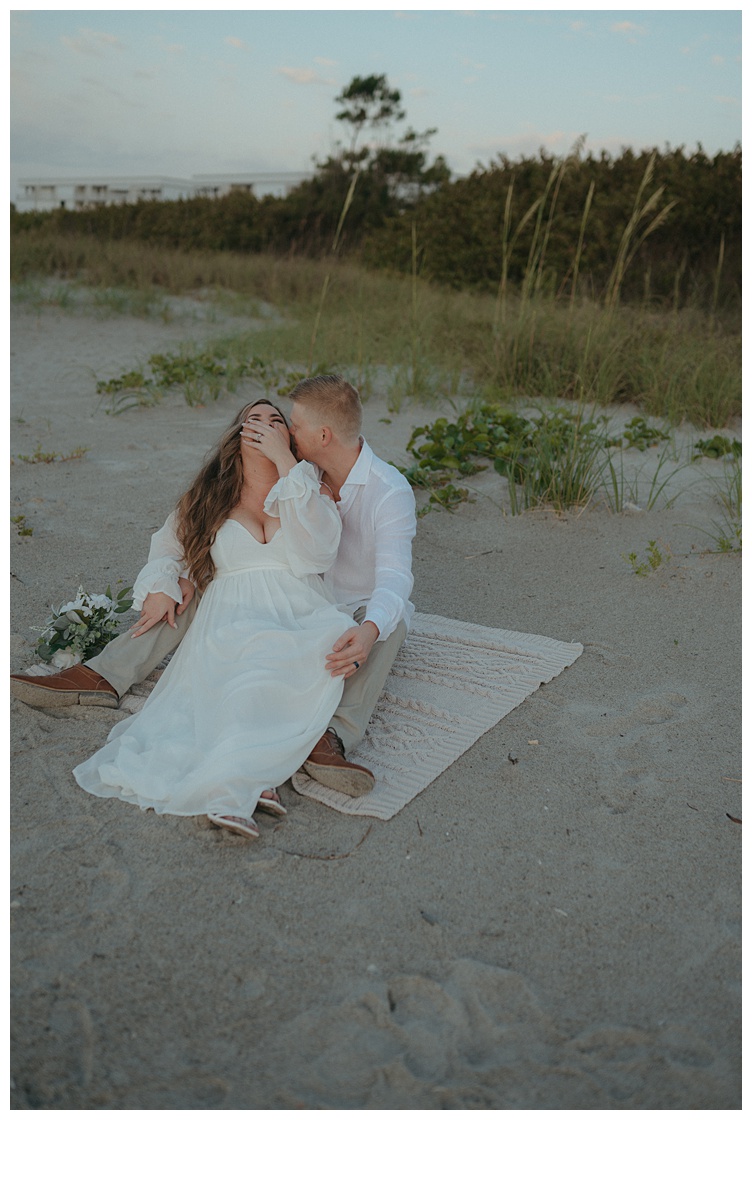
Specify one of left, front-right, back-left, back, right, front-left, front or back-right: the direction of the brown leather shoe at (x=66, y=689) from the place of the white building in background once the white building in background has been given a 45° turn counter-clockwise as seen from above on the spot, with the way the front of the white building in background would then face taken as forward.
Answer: front-right

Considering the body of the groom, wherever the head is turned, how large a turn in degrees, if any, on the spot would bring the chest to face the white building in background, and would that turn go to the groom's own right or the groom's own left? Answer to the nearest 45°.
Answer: approximately 135° to the groom's own right

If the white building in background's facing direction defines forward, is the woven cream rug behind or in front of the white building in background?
in front

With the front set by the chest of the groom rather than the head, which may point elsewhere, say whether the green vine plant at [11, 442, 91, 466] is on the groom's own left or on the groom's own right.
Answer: on the groom's own right

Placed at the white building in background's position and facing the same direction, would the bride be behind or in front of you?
in front

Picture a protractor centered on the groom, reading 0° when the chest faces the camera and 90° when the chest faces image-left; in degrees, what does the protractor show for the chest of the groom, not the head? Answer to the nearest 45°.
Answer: approximately 45°

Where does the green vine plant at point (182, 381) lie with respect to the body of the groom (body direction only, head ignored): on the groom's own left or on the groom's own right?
on the groom's own right

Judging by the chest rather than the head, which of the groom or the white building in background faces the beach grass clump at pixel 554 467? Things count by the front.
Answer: the white building in background

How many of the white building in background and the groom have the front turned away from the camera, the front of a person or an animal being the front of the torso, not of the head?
0

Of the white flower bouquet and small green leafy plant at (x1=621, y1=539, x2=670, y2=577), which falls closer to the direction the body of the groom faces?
the white flower bouquet

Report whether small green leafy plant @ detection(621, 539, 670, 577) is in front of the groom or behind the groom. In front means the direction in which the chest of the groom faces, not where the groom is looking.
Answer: behind

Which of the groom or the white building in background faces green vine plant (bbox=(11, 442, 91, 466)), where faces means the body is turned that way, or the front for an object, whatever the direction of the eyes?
the white building in background

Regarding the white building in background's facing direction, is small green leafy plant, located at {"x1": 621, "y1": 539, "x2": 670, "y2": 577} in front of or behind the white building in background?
in front
